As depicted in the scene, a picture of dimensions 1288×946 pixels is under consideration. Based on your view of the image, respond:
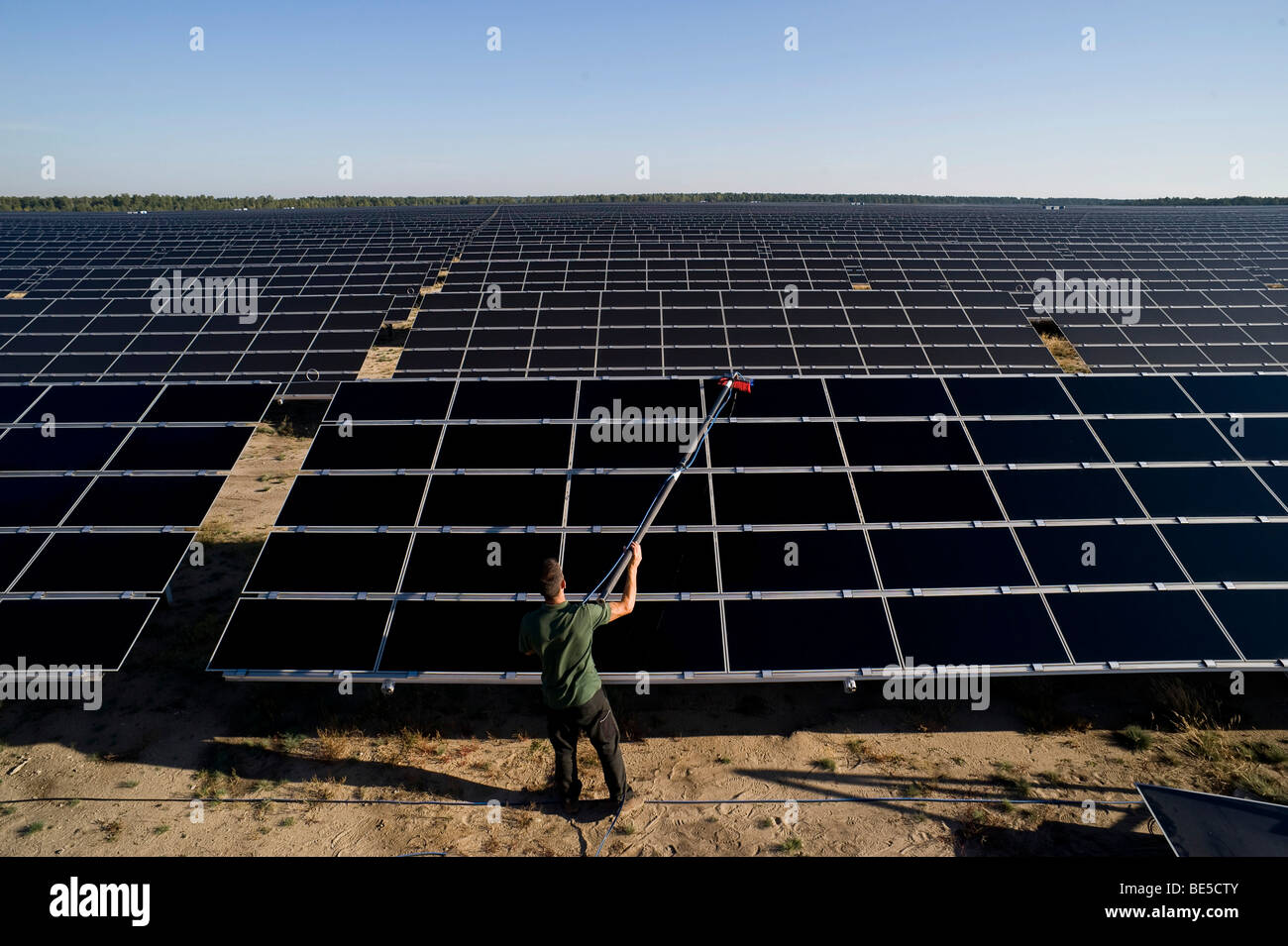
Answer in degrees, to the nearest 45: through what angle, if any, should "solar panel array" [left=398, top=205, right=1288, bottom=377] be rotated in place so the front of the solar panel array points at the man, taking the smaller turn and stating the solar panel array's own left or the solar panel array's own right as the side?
0° — it already faces them

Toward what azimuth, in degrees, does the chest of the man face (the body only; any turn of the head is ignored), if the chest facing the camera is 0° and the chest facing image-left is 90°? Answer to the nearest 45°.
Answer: approximately 180°

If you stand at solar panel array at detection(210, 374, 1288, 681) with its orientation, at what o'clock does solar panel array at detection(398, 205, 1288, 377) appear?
solar panel array at detection(398, 205, 1288, 377) is roughly at 6 o'clock from solar panel array at detection(210, 374, 1288, 681).

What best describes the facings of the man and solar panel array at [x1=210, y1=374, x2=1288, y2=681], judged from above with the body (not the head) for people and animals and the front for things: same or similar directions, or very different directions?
very different directions
